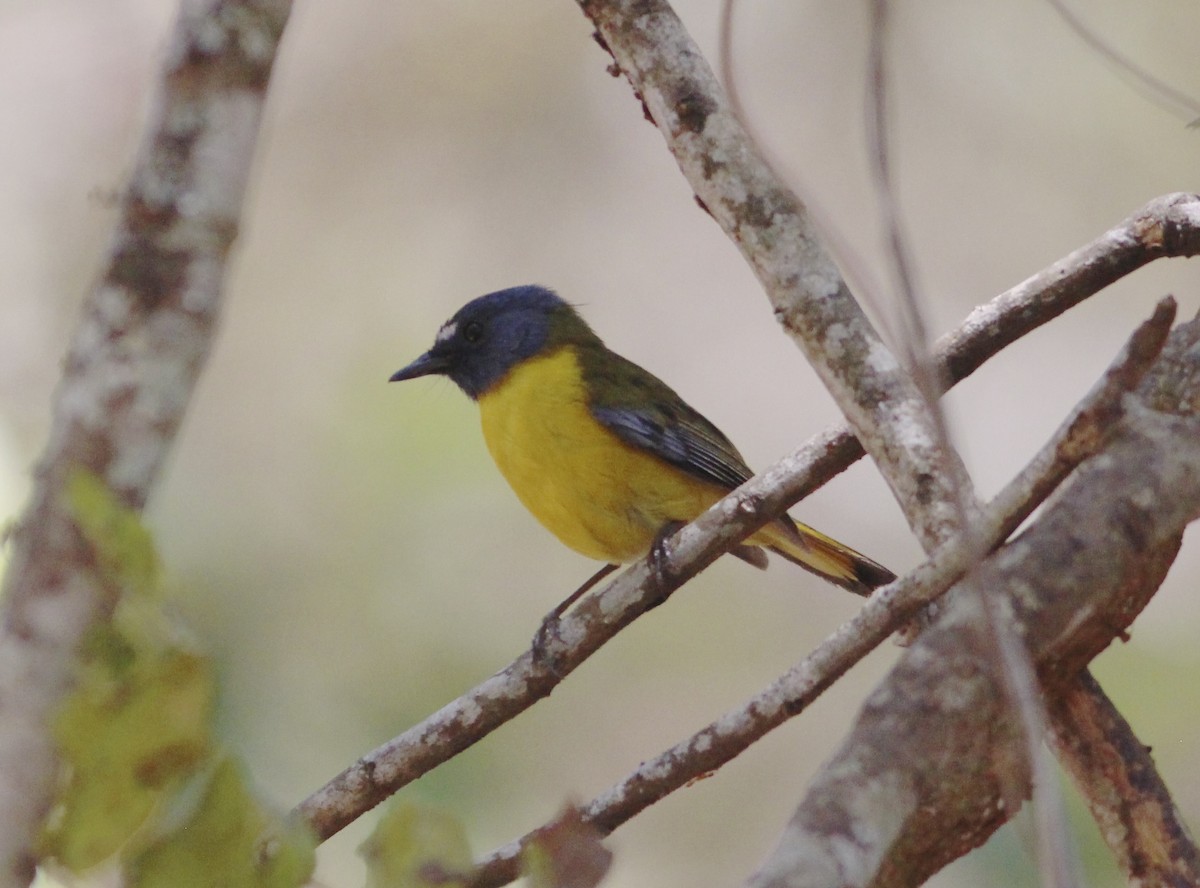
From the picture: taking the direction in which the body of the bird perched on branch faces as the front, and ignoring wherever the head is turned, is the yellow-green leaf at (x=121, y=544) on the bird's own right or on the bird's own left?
on the bird's own left

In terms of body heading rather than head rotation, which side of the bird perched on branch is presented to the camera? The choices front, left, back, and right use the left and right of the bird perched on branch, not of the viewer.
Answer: left

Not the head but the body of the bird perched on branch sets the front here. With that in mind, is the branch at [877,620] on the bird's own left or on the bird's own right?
on the bird's own left

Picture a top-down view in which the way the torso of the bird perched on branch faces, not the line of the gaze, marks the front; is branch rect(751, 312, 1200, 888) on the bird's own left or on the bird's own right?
on the bird's own left
